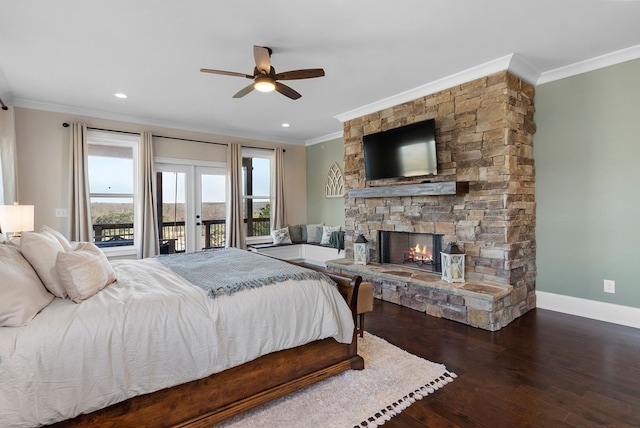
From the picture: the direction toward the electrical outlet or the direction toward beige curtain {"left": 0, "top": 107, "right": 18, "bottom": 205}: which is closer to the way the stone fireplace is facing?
the beige curtain

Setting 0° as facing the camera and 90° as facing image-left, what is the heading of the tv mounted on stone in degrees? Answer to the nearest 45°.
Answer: approximately 45°

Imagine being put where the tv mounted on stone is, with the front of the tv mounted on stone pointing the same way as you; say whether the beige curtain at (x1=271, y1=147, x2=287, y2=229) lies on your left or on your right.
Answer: on your right

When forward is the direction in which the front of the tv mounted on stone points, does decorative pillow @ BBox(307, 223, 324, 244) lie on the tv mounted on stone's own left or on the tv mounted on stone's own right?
on the tv mounted on stone's own right

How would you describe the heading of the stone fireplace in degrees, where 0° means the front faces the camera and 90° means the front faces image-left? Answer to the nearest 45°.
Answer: approximately 45°

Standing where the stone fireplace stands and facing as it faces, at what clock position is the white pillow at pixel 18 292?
The white pillow is roughly at 12 o'clock from the stone fireplace.

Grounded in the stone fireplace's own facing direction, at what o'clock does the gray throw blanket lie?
The gray throw blanket is roughly at 12 o'clock from the stone fireplace.
